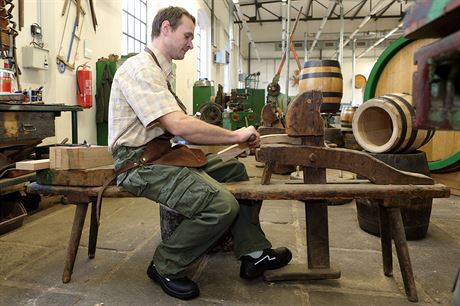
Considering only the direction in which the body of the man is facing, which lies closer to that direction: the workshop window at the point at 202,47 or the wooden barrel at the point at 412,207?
the wooden barrel

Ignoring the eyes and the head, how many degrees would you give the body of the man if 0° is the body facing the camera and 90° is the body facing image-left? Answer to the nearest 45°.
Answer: approximately 270°

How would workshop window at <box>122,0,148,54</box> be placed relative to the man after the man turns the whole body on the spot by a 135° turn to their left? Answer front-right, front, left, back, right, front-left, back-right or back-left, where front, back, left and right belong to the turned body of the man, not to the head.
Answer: front-right

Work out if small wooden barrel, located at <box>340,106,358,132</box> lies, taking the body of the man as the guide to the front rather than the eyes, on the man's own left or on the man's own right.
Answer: on the man's own left

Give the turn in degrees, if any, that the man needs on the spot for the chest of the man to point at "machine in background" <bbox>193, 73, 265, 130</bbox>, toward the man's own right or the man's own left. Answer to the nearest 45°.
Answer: approximately 90° to the man's own left

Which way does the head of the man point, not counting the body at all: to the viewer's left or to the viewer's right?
to the viewer's right

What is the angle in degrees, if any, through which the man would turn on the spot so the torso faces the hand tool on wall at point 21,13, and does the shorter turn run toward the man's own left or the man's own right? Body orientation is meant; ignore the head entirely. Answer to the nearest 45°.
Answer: approximately 135° to the man's own left

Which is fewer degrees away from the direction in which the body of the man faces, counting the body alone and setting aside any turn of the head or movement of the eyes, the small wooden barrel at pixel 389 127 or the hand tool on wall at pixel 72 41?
the small wooden barrel
